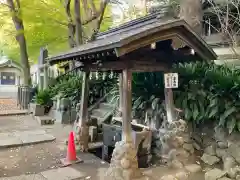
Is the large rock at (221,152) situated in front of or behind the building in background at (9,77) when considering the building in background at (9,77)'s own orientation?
in front

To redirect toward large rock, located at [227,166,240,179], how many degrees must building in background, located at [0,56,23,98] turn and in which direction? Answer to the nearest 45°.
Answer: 0° — it already faces it

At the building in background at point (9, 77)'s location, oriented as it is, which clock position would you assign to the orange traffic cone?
The orange traffic cone is roughly at 12 o'clock from the building in background.

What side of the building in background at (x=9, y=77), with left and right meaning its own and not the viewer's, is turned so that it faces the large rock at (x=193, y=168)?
front

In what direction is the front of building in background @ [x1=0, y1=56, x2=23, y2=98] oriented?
toward the camera

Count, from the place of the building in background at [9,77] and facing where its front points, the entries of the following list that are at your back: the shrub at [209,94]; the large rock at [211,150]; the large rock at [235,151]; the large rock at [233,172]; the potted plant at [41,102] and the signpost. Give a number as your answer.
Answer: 0

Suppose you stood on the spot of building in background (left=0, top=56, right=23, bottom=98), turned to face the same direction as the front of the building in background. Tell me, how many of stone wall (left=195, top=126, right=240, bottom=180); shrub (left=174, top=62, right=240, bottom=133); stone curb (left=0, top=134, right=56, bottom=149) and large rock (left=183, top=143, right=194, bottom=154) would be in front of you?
4

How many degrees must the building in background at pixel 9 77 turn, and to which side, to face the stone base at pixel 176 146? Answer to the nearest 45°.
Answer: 0° — it already faces it

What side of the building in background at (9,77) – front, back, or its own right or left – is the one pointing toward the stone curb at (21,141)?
front

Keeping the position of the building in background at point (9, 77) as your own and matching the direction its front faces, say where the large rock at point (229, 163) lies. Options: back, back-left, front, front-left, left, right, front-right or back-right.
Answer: front

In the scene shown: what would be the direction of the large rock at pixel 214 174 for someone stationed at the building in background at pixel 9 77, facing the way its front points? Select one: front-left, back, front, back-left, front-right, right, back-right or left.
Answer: front

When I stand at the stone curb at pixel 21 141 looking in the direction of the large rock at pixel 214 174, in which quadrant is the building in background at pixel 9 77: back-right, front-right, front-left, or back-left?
back-left

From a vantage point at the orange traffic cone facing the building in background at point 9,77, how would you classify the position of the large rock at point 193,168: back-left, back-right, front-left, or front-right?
back-right

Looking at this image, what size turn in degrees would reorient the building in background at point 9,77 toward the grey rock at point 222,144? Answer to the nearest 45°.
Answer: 0° — it already faces it

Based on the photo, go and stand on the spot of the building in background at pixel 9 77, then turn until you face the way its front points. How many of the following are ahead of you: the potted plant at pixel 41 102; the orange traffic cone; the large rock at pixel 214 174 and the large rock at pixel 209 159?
4
